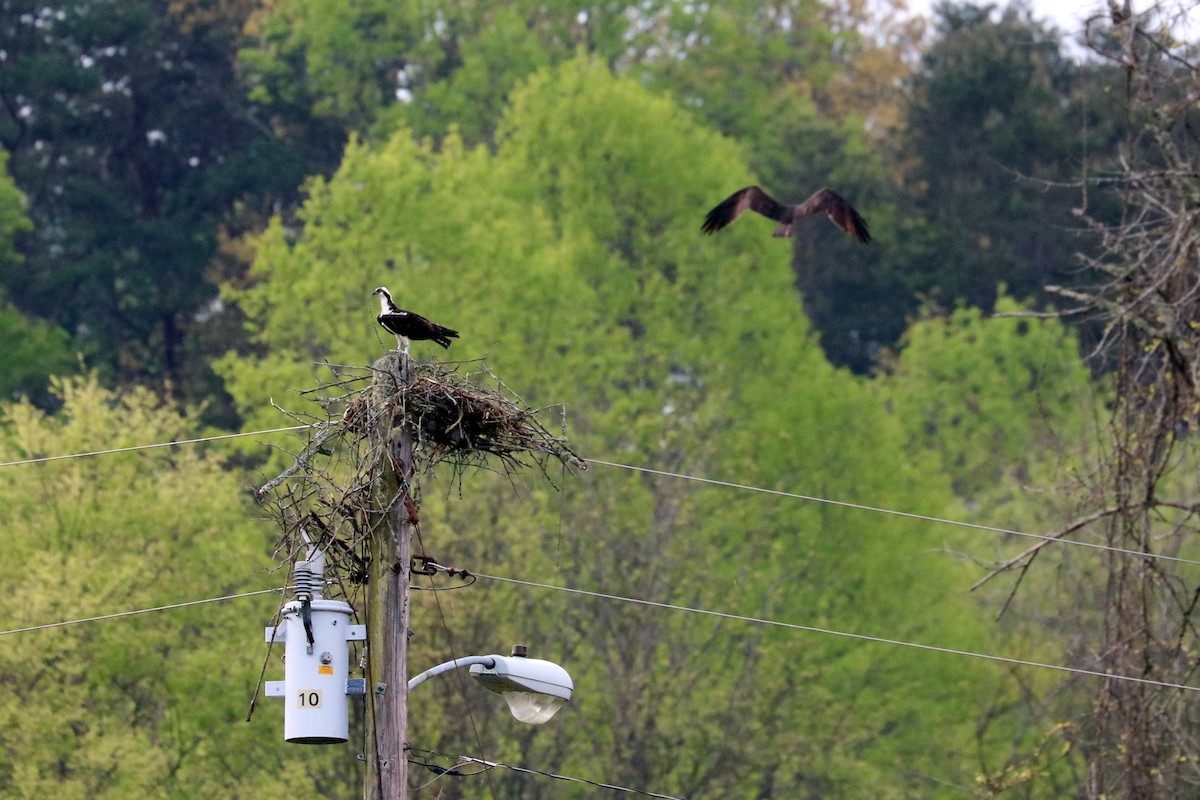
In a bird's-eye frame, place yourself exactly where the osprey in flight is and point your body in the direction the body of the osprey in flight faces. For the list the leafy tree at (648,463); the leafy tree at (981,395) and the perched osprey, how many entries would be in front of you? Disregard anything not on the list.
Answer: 2

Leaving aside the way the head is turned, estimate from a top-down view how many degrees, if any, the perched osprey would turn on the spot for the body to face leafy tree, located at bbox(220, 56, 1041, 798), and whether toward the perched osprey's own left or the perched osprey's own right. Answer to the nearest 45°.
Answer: approximately 90° to the perched osprey's own right

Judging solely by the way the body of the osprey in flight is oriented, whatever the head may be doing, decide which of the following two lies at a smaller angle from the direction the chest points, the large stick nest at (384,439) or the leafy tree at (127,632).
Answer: the leafy tree

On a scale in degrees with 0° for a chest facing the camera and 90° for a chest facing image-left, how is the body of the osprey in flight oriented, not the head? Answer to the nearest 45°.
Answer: approximately 180°

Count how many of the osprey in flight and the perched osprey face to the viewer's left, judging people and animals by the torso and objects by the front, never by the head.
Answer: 1

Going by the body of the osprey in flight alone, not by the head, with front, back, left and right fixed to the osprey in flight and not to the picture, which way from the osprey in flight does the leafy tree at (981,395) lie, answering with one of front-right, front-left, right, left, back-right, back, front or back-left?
front

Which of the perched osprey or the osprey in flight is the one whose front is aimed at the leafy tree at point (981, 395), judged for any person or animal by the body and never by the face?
the osprey in flight

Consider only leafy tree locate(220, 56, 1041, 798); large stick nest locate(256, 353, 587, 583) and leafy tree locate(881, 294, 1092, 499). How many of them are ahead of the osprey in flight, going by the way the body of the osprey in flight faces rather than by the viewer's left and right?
2

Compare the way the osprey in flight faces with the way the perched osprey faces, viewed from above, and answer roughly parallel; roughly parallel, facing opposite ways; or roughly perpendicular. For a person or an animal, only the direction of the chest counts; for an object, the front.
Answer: roughly perpendicular

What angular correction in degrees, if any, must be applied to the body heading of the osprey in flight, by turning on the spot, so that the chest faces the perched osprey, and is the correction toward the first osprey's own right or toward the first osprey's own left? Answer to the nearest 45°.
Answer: approximately 135° to the first osprey's own left

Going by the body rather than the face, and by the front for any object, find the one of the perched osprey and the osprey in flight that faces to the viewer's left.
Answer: the perched osprey

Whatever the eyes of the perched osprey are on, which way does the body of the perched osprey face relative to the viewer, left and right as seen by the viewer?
facing to the left of the viewer
